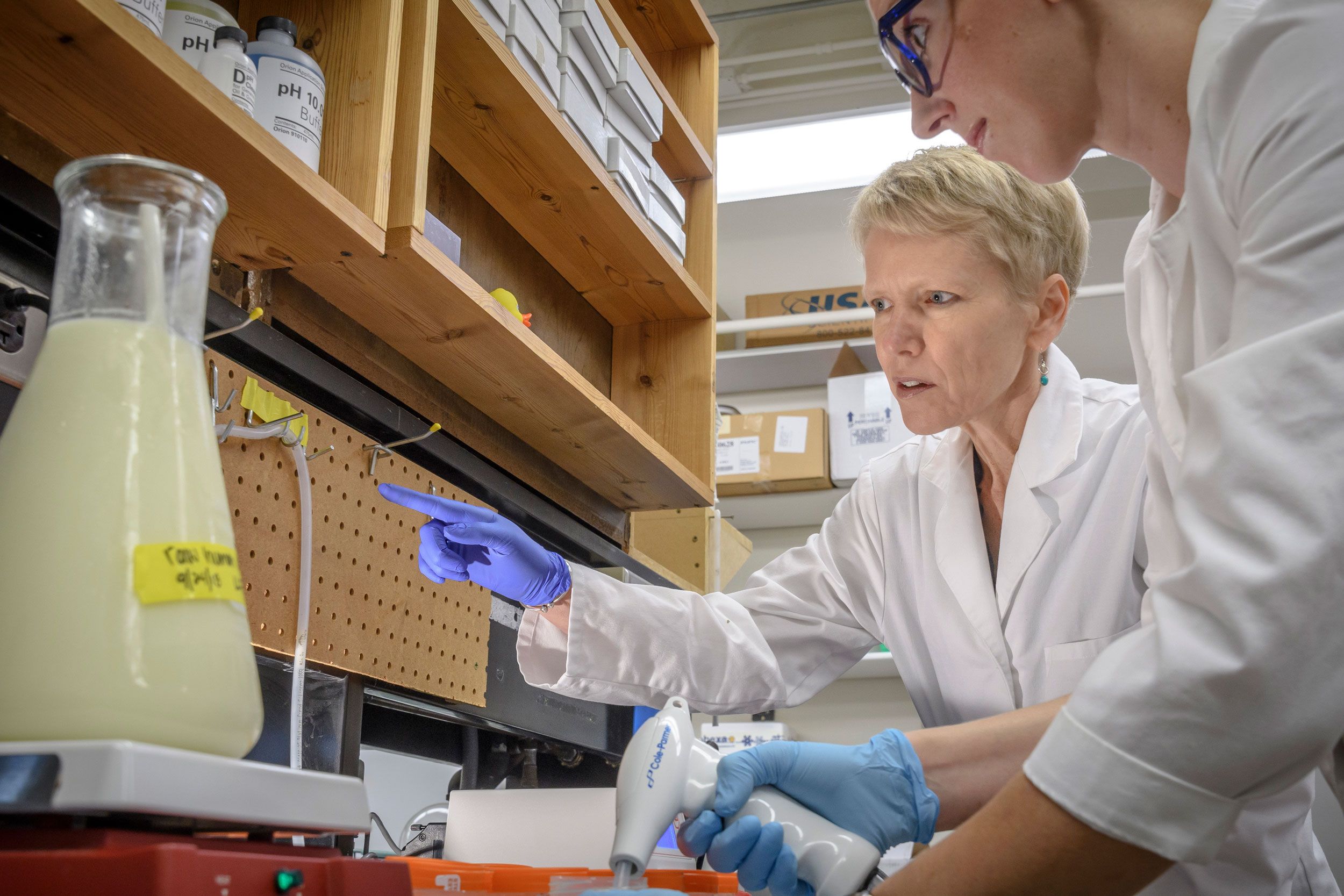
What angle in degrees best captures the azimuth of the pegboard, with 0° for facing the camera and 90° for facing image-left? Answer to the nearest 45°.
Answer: approximately 315°

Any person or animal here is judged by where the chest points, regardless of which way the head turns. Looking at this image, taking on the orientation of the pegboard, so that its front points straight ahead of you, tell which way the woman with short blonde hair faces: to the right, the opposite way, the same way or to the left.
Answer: to the right

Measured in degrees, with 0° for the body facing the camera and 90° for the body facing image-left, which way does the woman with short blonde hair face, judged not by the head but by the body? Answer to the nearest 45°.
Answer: approximately 45°

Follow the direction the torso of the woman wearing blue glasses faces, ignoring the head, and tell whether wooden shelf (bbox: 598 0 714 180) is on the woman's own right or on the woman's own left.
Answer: on the woman's own right

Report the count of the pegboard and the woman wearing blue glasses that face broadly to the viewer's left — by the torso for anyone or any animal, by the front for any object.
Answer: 1

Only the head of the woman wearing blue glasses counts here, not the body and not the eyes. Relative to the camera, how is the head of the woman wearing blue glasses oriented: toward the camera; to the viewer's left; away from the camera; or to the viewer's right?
to the viewer's left

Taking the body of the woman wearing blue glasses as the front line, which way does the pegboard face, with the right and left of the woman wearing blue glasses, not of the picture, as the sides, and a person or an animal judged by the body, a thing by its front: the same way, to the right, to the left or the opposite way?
the opposite way

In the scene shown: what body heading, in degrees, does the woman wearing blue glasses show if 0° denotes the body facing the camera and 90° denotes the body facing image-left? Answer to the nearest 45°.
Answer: approximately 90°

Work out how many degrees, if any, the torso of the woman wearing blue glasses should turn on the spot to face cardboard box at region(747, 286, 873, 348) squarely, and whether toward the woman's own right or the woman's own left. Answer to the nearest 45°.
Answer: approximately 90° to the woman's own right
